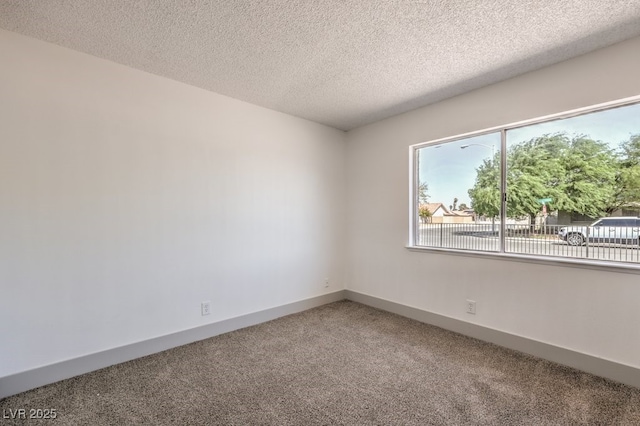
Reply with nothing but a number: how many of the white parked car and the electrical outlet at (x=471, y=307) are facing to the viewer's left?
1

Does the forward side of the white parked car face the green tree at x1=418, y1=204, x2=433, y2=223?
yes

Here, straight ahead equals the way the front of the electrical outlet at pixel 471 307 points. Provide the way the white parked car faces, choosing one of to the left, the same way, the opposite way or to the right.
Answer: to the right

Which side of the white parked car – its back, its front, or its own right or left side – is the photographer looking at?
left

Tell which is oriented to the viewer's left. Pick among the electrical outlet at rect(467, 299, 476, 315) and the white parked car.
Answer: the white parked car

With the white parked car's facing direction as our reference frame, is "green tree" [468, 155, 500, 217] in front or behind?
in front
